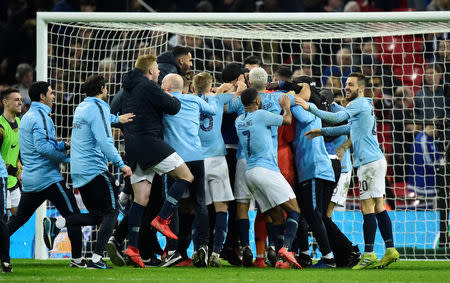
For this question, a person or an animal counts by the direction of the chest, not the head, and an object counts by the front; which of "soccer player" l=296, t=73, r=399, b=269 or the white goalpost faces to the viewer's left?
the soccer player

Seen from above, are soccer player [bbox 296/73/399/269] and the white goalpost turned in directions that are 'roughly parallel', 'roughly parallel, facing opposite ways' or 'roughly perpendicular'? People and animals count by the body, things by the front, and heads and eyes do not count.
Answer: roughly perpendicular

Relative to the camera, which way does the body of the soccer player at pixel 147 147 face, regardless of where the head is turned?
to the viewer's right

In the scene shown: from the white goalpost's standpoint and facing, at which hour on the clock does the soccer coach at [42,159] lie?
The soccer coach is roughly at 2 o'clock from the white goalpost.

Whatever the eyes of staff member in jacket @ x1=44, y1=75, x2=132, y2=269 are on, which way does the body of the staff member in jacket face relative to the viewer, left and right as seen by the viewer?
facing away from the viewer and to the right of the viewer

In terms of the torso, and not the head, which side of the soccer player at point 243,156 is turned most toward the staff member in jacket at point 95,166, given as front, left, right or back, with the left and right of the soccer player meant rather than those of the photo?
left

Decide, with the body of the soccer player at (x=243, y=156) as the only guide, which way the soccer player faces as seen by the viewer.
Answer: away from the camera

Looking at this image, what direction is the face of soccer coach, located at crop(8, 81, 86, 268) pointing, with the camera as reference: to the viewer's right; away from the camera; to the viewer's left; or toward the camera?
to the viewer's right

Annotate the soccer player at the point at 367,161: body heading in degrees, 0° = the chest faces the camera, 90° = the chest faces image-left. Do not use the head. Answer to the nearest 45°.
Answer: approximately 90°

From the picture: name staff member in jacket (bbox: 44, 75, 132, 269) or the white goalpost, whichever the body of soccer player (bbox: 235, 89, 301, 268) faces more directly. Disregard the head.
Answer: the white goalpost

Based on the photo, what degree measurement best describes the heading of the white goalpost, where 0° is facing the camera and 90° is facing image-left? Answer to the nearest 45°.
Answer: approximately 0°

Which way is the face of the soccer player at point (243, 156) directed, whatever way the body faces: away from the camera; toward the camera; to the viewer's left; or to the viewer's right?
away from the camera

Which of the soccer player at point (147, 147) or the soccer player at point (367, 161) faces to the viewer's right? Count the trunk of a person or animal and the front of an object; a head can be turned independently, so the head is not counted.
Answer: the soccer player at point (147, 147)
